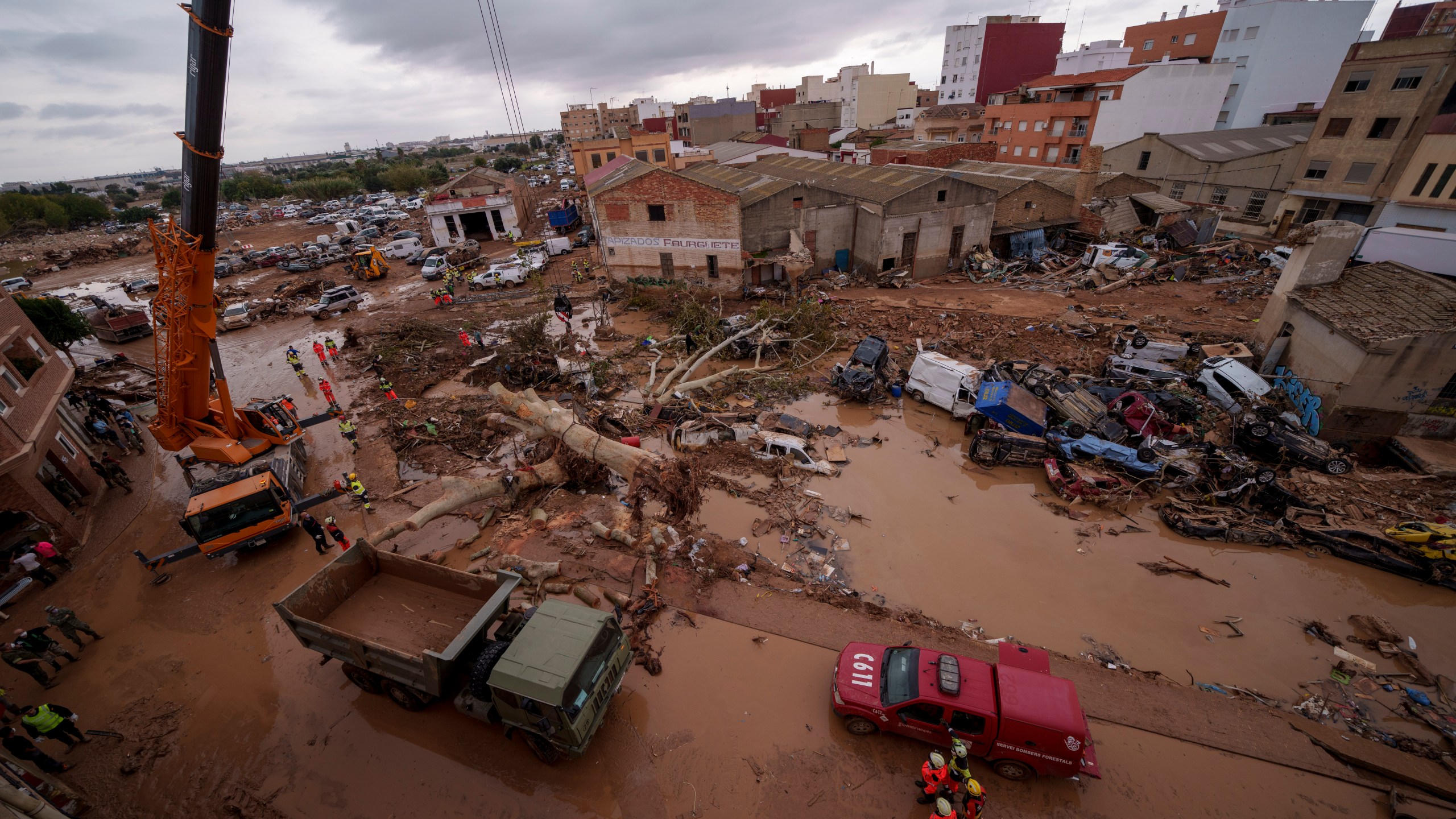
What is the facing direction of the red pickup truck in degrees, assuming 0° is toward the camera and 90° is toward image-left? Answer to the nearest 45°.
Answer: approximately 90°

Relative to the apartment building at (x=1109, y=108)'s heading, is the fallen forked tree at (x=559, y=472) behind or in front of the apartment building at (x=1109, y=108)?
in front

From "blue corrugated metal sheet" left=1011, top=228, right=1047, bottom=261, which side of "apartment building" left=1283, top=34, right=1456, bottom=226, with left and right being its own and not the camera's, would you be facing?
front

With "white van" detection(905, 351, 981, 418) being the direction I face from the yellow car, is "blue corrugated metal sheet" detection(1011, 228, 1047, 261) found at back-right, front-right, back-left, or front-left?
front-right

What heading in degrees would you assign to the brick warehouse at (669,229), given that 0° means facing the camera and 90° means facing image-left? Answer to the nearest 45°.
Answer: approximately 0°

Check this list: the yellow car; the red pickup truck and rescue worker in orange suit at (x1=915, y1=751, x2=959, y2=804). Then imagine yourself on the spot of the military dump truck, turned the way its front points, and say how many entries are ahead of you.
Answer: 3

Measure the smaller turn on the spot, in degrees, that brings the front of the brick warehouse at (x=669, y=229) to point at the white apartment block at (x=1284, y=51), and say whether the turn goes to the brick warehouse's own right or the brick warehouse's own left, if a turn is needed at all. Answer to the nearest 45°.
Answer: approximately 90° to the brick warehouse's own left

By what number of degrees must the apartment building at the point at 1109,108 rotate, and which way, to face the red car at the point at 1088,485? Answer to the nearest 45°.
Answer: approximately 45° to its left

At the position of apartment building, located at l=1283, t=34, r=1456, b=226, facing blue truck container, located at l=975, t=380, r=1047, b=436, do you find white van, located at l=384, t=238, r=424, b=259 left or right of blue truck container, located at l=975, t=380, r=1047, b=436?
right

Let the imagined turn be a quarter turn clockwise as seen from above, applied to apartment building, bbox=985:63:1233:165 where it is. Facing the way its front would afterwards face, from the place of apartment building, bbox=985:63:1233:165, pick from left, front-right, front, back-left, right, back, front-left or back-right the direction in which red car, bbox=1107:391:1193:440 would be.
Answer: back-left

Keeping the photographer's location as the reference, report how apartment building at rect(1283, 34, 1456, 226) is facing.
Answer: facing the viewer and to the left of the viewer

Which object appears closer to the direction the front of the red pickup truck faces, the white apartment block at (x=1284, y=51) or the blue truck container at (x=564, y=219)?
the blue truck container

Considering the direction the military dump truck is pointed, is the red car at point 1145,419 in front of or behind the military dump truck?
in front

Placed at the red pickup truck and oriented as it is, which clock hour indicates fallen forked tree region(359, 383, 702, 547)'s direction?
The fallen forked tree is roughly at 12 o'clock from the red pickup truck.
